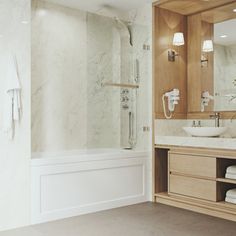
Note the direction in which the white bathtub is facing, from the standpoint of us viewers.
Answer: facing the viewer and to the right of the viewer

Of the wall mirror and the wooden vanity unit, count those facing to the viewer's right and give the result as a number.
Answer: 0

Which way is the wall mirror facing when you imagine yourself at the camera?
facing the viewer and to the left of the viewer

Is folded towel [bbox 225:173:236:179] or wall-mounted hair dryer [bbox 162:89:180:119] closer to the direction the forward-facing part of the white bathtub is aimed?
the folded towel

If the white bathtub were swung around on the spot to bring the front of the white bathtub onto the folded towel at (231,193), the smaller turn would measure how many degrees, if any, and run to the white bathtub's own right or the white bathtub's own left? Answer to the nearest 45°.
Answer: approximately 45° to the white bathtub's own left
